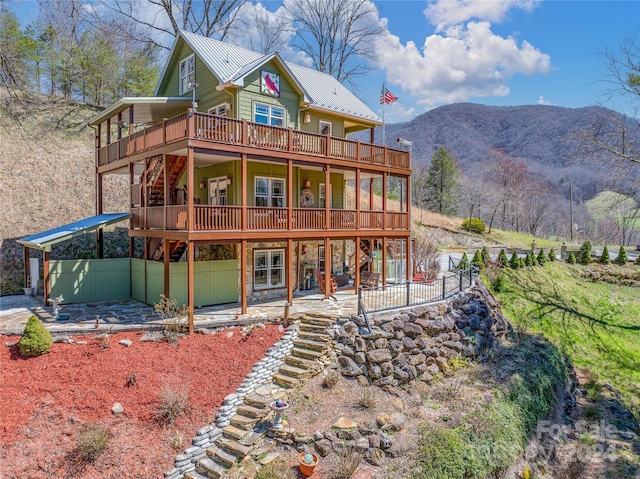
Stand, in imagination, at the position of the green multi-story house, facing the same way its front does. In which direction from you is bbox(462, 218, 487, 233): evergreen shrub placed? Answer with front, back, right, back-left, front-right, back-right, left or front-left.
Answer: left

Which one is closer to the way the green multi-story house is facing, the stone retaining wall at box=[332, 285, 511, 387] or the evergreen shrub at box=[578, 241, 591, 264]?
the stone retaining wall

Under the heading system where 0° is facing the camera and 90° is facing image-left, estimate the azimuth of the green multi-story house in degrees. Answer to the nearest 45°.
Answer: approximately 315°

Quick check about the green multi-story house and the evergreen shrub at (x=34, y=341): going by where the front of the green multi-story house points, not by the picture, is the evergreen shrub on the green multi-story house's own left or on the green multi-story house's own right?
on the green multi-story house's own right

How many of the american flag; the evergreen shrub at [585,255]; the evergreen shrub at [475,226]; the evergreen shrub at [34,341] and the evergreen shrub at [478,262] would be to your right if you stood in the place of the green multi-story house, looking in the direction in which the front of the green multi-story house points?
1

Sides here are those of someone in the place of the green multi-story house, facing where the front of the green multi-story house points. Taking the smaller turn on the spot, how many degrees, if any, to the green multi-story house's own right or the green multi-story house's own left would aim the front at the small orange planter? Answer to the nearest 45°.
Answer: approximately 45° to the green multi-story house's own right

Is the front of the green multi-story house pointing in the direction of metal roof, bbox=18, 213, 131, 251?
no

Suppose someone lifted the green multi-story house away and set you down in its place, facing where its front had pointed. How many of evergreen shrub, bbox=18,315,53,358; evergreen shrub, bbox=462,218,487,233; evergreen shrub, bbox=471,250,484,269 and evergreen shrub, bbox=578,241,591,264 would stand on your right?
1

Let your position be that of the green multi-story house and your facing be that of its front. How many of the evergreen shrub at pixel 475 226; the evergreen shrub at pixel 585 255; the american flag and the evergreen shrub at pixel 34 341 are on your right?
1
